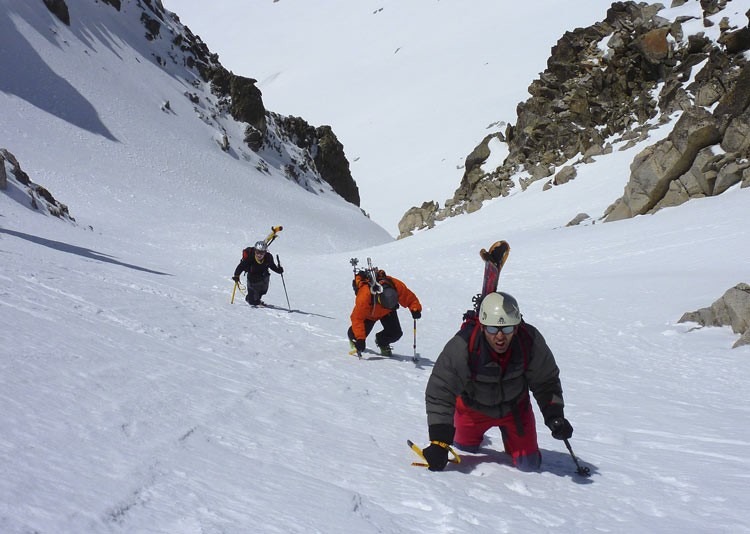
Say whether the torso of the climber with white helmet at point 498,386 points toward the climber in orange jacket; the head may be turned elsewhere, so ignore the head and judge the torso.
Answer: no

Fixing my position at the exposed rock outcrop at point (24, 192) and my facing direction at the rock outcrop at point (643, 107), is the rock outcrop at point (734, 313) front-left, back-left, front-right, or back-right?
front-right

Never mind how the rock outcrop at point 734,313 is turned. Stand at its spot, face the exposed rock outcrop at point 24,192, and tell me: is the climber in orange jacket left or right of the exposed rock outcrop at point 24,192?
left

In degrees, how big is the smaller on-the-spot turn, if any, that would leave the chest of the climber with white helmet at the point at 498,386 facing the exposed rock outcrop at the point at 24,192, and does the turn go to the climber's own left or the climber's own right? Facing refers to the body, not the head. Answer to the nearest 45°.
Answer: approximately 135° to the climber's own right

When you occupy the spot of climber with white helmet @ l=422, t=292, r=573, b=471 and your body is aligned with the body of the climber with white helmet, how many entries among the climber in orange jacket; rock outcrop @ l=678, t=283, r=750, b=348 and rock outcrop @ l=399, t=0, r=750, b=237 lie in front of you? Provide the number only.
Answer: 0

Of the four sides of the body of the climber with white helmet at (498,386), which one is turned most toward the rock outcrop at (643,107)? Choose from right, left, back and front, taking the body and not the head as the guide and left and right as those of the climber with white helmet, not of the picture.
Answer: back

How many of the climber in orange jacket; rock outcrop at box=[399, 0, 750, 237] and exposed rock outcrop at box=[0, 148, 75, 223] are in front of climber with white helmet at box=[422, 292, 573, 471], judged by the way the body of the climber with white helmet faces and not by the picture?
0

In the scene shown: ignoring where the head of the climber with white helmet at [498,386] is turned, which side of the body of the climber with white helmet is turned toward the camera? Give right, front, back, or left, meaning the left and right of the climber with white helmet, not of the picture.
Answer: front

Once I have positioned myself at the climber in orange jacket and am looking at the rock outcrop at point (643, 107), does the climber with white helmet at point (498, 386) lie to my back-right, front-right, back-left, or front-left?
back-right

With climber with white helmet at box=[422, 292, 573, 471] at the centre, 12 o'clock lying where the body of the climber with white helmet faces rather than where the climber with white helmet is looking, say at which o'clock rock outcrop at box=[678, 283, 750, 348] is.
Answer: The rock outcrop is roughly at 7 o'clock from the climber with white helmet.

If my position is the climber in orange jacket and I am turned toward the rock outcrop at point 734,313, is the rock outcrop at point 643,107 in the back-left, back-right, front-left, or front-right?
front-left
